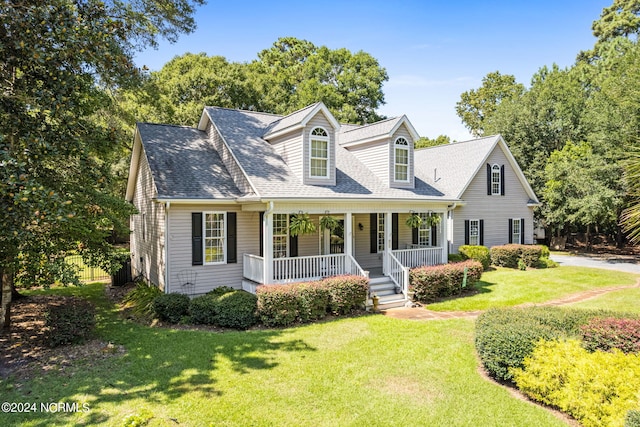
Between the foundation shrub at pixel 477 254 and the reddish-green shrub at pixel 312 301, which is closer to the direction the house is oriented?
the reddish-green shrub

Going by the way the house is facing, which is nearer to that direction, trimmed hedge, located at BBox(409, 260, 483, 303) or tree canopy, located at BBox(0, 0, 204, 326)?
the trimmed hedge

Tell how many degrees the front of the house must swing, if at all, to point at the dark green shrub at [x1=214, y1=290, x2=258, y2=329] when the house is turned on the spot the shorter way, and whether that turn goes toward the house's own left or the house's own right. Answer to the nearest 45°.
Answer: approximately 45° to the house's own right

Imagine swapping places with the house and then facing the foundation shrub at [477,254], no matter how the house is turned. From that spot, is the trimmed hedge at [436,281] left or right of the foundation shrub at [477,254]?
right

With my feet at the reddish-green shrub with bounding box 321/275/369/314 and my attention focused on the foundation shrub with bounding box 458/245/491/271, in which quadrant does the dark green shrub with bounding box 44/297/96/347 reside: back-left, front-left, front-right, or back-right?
back-left

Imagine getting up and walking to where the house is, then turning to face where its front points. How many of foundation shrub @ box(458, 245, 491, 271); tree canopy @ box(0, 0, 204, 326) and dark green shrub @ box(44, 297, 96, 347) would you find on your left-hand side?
1

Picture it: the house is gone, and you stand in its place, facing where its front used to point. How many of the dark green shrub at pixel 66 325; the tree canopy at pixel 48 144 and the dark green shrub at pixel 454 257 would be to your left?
1

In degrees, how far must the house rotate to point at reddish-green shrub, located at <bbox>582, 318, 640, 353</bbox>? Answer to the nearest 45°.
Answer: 0° — it already faces it

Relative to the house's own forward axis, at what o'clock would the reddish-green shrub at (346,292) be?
The reddish-green shrub is roughly at 12 o'clock from the house.

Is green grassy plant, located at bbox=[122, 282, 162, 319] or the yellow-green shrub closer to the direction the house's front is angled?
the yellow-green shrub

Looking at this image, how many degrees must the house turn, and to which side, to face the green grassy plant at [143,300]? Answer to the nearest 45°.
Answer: approximately 90° to its right

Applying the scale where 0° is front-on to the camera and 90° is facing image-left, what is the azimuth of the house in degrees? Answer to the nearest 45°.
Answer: approximately 315°

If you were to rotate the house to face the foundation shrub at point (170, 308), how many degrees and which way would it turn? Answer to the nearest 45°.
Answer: approximately 90° to its right
